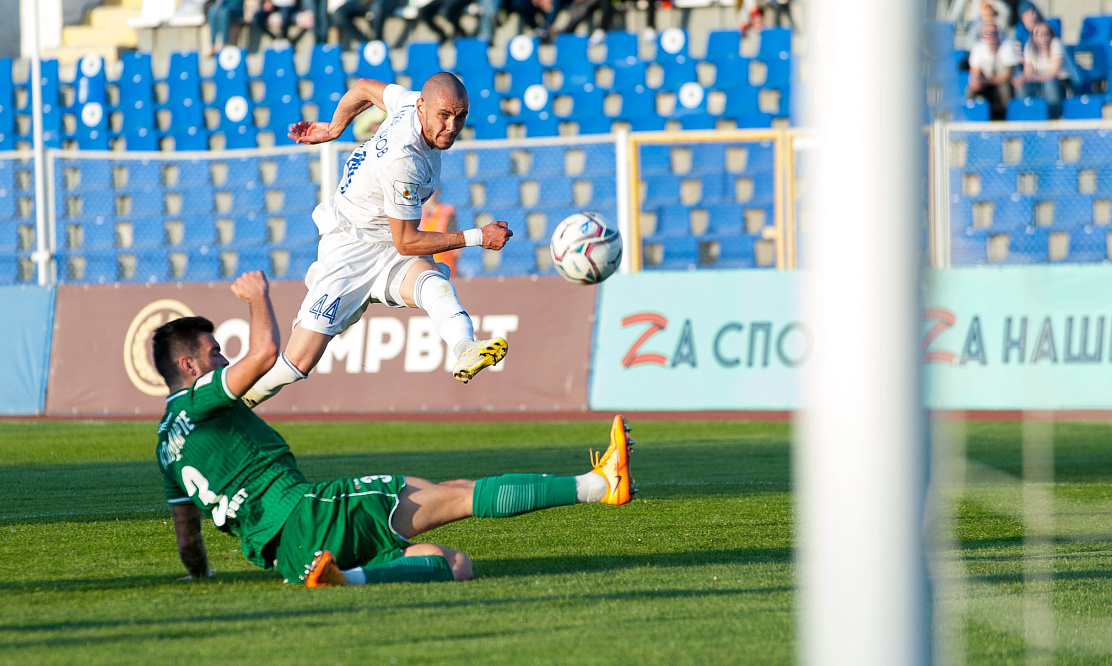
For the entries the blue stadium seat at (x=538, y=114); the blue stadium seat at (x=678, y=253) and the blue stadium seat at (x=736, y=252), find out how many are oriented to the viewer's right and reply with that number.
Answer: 0

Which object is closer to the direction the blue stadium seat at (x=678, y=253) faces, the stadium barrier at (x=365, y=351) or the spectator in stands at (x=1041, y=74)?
the stadium barrier

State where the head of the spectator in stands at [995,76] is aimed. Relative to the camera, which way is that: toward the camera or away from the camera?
toward the camera

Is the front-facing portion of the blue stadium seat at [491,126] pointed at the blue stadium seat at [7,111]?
no

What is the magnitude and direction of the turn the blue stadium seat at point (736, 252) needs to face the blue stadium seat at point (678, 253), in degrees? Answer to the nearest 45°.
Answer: approximately 90° to its right

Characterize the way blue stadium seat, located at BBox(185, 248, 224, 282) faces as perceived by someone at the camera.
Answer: facing the viewer

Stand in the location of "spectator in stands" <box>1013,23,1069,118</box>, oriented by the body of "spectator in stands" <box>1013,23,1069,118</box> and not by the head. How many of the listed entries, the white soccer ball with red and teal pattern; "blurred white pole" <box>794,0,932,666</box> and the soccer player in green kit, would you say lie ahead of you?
3

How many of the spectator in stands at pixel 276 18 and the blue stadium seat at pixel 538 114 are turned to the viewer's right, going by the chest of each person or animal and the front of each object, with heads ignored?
0

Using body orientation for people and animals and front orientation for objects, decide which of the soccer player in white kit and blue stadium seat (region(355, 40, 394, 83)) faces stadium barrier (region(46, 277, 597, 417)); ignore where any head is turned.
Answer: the blue stadium seat

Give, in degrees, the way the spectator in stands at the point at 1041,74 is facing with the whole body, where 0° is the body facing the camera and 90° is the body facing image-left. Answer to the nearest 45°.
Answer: approximately 0°

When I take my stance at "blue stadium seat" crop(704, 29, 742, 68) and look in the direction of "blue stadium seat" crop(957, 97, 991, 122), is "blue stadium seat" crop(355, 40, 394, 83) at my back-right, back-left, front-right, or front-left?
back-right

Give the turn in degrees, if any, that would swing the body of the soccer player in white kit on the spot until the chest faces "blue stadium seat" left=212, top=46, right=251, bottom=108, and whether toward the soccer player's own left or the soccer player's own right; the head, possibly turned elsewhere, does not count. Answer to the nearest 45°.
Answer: approximately 90° to the soccer player's own left

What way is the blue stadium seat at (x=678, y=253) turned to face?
toward the camera

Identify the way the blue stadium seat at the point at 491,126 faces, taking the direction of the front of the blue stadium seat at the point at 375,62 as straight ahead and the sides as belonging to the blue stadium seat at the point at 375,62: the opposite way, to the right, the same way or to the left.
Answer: the same way

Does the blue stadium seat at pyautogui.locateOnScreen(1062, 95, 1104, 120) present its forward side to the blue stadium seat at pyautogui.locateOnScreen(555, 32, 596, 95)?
no

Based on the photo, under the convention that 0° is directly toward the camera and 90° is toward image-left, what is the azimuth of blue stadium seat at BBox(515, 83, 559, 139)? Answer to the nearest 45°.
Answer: approximately 0°

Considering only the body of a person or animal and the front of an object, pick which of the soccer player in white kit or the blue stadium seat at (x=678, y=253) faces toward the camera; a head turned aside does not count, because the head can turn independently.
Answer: the blue stadium seat

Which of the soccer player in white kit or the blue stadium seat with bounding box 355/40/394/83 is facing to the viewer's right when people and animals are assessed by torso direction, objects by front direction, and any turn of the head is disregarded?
the soccer player in white kit

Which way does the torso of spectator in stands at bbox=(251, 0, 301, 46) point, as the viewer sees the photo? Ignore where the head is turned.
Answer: toward the camera
